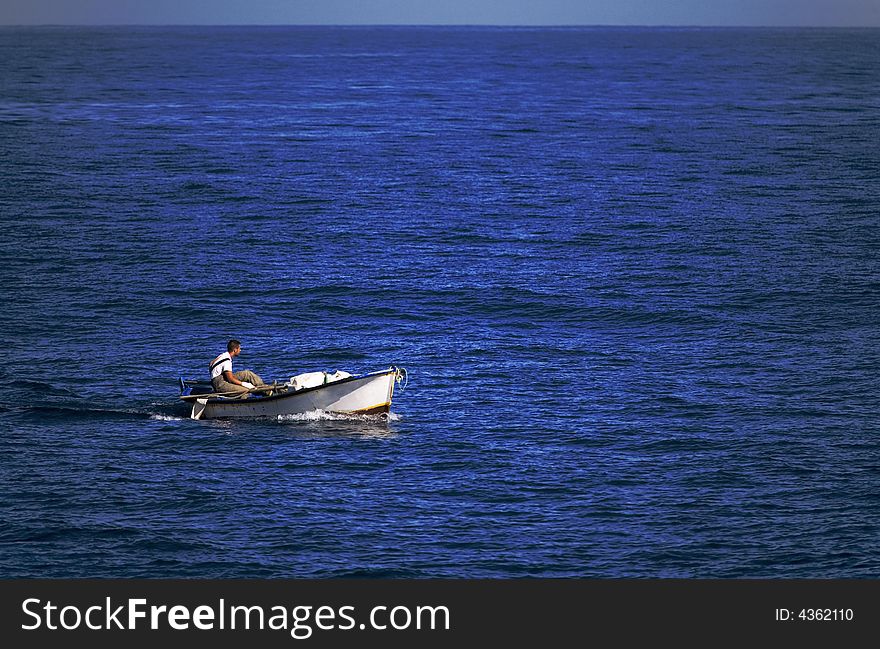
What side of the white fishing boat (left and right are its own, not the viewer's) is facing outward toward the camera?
right

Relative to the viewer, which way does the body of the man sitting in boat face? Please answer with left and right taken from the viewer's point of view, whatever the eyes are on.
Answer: facing to the right of the viewer
